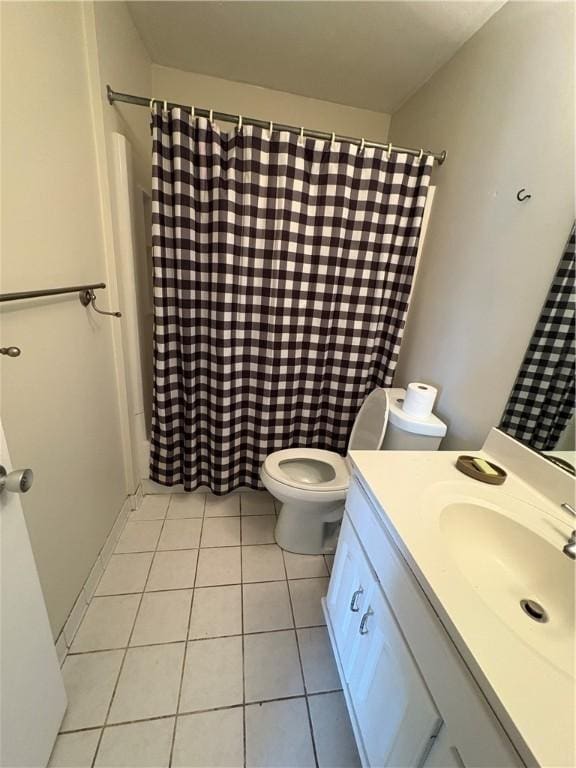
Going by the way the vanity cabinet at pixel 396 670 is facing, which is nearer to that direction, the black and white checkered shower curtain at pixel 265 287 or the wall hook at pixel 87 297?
the wall hook

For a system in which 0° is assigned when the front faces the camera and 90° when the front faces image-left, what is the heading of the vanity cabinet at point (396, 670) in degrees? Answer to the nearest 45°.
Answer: approximately 90°

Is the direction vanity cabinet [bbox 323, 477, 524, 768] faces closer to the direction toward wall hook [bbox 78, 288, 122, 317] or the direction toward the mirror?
the wall hook

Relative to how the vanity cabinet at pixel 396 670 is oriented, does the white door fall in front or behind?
in front

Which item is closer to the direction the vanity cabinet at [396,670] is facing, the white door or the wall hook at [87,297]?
the white door

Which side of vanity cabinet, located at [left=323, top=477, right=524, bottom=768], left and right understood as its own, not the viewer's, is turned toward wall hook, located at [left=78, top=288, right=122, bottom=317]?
front

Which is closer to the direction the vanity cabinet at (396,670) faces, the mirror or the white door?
the white door

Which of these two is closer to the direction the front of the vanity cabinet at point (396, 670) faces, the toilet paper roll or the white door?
the white door

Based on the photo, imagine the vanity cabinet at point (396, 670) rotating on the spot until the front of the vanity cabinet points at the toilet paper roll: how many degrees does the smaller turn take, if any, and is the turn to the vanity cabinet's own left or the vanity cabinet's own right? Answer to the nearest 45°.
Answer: approximately 90° to the vanity cabinet's own right

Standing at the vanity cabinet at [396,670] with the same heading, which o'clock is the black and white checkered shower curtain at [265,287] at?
The black and white checkered shower curtain is roughly at 1 o'clock from the vanity cabinet.
